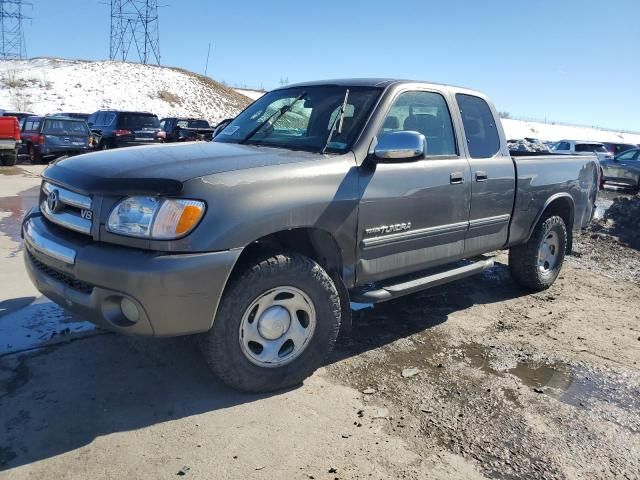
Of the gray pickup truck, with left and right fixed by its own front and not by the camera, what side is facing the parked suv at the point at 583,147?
back

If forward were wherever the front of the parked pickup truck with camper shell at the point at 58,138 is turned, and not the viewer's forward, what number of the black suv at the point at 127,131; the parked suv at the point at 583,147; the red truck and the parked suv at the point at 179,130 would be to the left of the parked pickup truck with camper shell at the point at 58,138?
1

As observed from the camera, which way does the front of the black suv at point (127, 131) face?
facing away from the viewer and to the left of the viewer

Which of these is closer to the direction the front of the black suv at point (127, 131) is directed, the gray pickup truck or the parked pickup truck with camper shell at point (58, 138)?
the parked pickup truck with camper shell

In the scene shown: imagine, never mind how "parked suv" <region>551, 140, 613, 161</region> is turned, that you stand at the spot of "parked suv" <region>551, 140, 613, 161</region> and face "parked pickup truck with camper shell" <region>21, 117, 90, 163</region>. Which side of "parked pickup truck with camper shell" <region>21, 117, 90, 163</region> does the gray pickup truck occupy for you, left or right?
left

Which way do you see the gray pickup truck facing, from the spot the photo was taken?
facing the viewer and to the left of the viewer

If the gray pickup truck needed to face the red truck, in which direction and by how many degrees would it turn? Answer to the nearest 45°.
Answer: approximately 90° to its right

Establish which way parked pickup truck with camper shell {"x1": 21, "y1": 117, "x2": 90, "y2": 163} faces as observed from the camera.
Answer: facing away from the viewer and to the left of the viewer

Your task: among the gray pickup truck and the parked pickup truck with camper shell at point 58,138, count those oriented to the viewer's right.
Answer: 0

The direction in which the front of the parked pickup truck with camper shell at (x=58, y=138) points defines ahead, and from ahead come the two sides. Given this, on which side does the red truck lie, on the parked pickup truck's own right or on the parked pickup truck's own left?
on the parked pickup truck's own left
